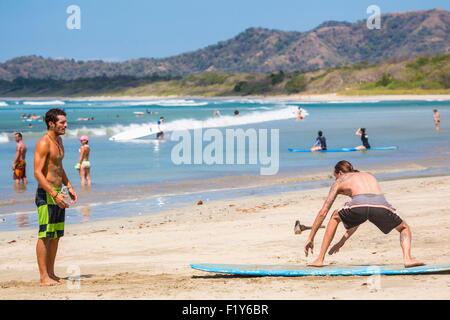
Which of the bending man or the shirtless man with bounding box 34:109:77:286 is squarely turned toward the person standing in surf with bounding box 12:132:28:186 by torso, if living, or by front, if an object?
the bending man

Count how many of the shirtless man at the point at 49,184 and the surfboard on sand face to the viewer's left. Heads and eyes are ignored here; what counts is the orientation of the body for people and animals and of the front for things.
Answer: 1

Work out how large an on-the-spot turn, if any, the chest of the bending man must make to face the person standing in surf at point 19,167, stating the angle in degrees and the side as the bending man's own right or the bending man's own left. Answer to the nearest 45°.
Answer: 0° — they already face them

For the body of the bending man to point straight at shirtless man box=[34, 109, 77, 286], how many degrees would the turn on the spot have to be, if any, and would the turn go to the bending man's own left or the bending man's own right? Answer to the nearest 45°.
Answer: approximately 45° to the bending man's own left

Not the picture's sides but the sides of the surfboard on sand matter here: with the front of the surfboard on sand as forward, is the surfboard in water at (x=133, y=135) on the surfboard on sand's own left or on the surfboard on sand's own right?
on the surfboard on sand's own right

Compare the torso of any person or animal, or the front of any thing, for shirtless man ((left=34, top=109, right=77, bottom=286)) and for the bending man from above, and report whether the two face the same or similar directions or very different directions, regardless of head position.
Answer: very different directions

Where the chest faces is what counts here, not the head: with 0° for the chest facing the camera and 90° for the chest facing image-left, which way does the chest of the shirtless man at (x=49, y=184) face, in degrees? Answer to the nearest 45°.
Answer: approximately 315°

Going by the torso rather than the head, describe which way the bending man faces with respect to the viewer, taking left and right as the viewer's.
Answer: facing away from the viewer and to the left of the viewer

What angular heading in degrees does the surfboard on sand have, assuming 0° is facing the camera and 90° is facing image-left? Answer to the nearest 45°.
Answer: approximately 90°

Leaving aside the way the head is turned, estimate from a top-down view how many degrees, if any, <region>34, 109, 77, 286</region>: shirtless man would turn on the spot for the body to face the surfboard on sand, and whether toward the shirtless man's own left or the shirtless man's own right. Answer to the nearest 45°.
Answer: approximately 45° to the shirtless man's own left

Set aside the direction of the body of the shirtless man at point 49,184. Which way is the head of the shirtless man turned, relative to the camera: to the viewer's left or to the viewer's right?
to the viewer's right

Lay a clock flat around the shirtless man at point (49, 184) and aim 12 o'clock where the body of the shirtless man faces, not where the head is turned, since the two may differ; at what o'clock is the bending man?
The bending man is roughly at 11 o'clock from the shirtless man.
